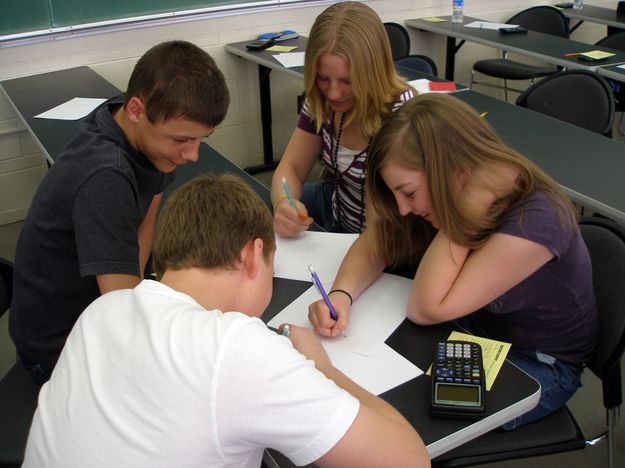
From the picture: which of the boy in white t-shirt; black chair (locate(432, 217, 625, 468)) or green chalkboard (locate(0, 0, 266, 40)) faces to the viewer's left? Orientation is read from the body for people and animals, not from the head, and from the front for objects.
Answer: the black chair

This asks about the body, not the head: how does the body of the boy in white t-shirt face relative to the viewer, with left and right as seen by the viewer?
facing away from the viewer and to the right of the viewer

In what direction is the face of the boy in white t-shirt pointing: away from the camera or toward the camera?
away from the camera

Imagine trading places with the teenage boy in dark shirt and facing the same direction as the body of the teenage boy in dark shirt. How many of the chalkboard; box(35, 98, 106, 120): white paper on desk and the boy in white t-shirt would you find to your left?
2

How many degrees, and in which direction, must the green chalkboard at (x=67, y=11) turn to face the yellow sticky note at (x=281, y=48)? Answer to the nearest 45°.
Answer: approximately 45° to its left

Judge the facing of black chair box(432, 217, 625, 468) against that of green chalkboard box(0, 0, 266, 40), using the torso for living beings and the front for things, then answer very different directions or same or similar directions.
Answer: very different directions

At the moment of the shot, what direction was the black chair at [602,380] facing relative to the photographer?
facing to the left of the viewer

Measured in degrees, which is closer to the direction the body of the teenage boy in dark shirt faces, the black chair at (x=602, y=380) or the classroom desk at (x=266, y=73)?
the black chair

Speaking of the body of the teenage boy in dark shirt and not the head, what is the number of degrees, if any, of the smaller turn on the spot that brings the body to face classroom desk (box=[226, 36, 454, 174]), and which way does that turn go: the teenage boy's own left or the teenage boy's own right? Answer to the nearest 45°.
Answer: approximately 90° to the teenage boy's own left

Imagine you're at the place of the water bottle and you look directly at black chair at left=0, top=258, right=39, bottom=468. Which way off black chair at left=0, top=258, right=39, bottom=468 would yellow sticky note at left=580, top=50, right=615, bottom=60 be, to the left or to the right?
left

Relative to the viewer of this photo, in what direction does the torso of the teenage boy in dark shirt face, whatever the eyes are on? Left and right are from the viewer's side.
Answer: facing to the right of the viewer

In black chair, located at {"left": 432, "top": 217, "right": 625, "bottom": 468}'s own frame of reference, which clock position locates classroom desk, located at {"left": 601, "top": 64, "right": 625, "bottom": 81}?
The classroom desk is roughly at 3 o'clock from the black chair.

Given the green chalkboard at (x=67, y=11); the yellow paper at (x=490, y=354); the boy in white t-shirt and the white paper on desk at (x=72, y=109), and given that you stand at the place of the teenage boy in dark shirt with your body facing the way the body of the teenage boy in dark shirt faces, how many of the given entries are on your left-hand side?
2

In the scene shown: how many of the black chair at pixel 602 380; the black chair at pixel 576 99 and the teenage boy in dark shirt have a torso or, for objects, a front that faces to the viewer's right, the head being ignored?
1

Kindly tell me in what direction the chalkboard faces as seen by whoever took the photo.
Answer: facing the viewer and to the right of the viewer
